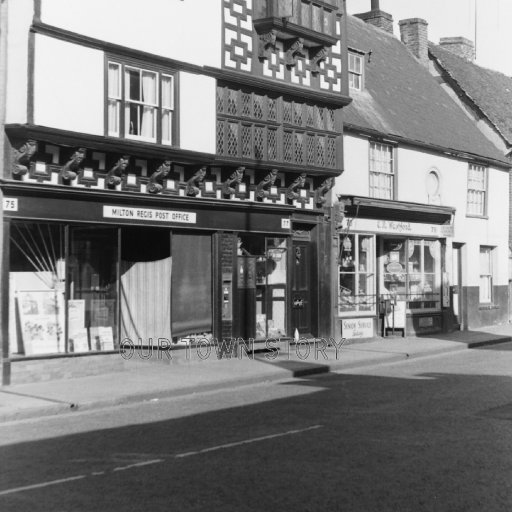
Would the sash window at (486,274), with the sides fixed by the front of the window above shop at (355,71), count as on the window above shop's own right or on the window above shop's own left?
on the window above shop's own left

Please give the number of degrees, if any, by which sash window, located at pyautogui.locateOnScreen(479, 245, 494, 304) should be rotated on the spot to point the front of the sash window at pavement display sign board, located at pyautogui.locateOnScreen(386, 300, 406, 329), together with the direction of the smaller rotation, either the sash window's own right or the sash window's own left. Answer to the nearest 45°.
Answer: approximately 45° to the sash window's own right

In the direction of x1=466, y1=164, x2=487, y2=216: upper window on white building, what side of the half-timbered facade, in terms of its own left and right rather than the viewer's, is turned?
left

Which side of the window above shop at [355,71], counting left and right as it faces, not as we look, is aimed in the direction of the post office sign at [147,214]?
right

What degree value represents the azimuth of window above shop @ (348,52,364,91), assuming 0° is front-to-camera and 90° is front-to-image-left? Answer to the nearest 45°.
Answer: approximately 315°

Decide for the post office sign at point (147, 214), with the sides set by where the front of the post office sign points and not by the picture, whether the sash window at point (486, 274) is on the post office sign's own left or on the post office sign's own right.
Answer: on the post office sign's own left

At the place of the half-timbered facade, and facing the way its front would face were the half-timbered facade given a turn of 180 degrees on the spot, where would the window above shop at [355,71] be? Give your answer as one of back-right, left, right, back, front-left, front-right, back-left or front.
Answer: right

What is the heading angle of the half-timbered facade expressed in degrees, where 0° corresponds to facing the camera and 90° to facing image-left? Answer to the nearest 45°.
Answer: approximately 315°

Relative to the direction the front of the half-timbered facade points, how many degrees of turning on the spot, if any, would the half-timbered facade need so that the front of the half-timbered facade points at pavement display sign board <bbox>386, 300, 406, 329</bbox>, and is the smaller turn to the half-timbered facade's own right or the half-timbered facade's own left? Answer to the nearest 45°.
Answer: approximately 90° to the half-timbered facade's own left

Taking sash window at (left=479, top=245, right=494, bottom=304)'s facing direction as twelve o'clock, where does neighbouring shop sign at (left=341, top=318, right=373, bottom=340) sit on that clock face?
The neighbouring shop sign is roughly at 2 o'clock from the sash window.

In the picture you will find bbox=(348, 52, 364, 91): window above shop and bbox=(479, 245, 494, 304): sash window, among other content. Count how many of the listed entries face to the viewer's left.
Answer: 0

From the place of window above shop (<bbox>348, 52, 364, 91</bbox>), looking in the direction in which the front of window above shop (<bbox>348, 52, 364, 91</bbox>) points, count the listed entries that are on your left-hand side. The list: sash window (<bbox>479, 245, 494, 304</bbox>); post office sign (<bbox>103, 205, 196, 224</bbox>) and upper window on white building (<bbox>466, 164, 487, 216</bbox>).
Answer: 2

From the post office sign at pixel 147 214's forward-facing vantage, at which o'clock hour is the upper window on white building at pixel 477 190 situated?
The upper window on white building is roughly at 9 o'clock from the post office sign.

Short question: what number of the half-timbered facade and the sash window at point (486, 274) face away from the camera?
0

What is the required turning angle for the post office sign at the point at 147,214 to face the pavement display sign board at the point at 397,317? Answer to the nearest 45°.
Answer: approximately 90° to its left
